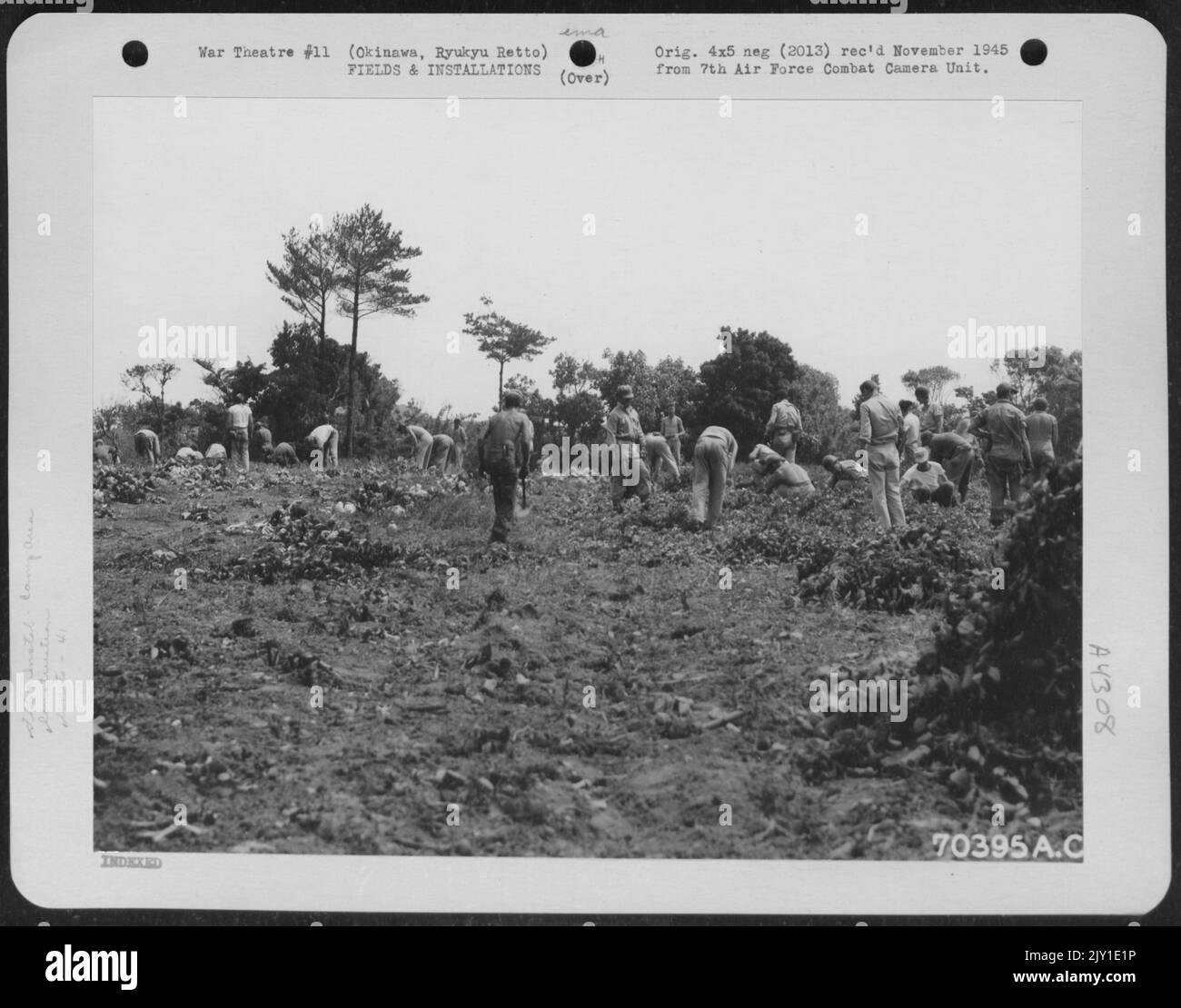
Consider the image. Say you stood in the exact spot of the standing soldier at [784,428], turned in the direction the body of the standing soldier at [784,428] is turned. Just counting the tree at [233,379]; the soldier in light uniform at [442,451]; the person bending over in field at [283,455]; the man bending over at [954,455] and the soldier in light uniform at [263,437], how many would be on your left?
4

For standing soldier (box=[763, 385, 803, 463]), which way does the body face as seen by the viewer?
away from the camera

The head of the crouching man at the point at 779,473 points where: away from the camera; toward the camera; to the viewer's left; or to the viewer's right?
to the viewer's left

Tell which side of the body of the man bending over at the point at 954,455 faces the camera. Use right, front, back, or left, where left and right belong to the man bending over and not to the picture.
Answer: left

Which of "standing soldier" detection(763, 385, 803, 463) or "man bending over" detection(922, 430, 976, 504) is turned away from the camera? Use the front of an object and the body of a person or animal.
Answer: the standing soldier
